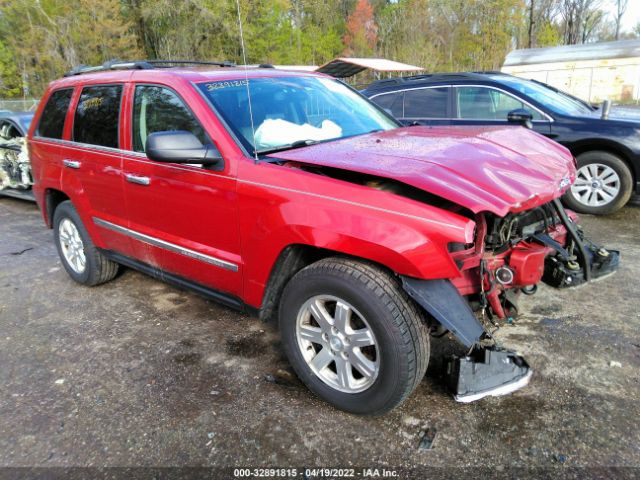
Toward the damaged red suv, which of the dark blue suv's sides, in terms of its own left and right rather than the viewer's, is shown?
right

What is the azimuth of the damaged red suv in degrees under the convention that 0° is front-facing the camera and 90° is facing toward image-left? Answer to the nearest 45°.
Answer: approximately 315°

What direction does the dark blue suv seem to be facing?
to the viewer's right

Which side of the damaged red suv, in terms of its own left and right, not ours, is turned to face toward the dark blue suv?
left

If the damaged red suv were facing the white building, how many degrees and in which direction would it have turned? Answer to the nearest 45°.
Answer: approximately 90° to its left

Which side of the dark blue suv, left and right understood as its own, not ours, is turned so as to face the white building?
left

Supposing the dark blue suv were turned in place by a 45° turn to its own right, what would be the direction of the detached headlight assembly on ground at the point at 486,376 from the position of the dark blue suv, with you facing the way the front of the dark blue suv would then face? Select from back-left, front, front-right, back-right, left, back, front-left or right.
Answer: front-right

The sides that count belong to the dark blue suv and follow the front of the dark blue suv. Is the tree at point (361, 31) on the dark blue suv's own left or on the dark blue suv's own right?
on the dark blue suv's own left

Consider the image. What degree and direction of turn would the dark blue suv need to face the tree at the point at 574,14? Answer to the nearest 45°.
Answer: approximately 90° to its left

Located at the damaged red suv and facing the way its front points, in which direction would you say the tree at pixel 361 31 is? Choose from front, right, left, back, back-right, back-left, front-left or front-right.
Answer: back-left

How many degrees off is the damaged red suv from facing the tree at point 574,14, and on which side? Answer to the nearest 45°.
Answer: approximately 90° to its left
